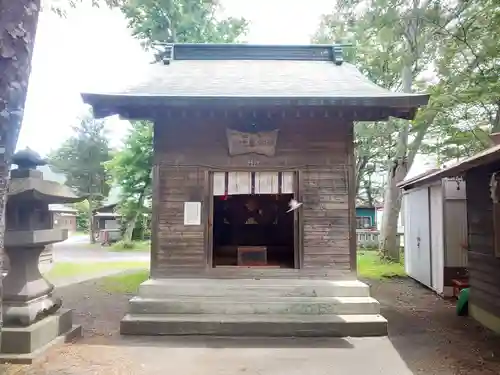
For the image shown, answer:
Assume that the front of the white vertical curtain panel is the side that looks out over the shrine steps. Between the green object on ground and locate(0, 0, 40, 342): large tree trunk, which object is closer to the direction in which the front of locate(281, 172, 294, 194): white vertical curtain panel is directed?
the large tree trunk

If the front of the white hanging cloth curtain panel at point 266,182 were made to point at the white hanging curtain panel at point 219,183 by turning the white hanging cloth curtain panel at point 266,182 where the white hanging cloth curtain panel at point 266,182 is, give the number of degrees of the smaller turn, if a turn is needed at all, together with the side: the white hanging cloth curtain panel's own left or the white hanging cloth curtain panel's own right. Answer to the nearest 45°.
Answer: approximately 90° to the white hanging cloth curtain panel's own right

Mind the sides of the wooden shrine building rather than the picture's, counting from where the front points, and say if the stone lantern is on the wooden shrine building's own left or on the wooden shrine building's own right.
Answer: on the wooden shrine building's own right

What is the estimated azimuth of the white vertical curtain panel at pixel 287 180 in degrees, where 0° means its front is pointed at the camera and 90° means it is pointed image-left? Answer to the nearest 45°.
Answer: approximately 0°

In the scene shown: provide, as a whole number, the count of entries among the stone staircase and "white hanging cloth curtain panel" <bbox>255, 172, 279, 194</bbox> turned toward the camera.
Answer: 2

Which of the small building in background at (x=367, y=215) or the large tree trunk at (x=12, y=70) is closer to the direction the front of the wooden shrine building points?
the large tree trunk
